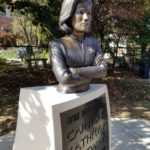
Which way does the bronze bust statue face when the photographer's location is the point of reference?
facing the viewer and to the right of the viewer
